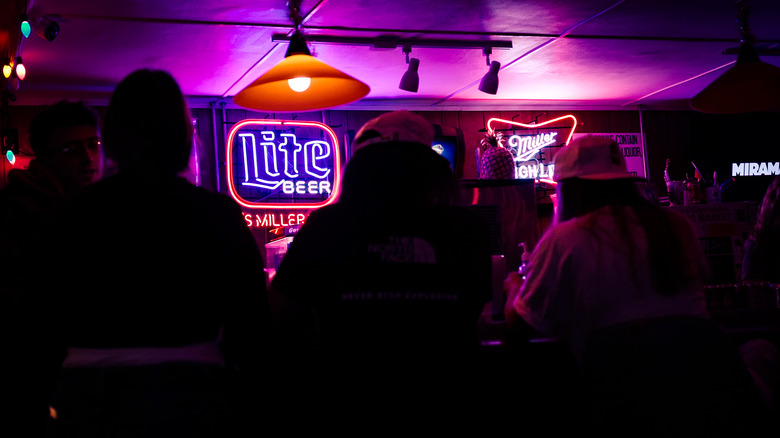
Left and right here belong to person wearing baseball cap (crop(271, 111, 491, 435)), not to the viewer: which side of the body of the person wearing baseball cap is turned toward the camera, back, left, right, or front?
back

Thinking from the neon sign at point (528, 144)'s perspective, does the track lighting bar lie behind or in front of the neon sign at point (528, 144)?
in front

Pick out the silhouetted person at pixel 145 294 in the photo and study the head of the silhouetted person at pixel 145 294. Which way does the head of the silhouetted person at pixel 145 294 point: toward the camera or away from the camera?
away from the camera

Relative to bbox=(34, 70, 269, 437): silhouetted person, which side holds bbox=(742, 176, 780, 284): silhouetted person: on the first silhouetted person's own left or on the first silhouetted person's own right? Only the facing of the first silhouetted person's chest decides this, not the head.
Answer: on the first silhouetted person's own right

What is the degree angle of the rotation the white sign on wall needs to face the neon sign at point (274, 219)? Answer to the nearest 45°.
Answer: approximately 45° to its right

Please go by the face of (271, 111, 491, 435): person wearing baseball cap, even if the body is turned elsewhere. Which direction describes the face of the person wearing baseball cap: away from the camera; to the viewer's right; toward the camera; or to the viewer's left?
away from the camera

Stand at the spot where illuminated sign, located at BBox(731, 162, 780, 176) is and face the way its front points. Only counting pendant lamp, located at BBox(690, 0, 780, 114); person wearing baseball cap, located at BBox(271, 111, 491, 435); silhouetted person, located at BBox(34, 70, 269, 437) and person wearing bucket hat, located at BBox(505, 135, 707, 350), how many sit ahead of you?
4

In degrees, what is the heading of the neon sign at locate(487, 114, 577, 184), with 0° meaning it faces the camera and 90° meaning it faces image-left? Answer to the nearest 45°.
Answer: approximately 0°

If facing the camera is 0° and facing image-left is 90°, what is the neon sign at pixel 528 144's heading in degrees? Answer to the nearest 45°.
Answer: approximately 0°

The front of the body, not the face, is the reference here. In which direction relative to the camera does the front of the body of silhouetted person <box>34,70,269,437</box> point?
away from the camera

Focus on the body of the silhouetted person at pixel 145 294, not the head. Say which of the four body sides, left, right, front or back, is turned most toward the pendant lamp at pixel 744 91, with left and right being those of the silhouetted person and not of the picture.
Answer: right

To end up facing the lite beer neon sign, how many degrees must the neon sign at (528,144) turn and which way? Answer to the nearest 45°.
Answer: approximately 45° to its right
